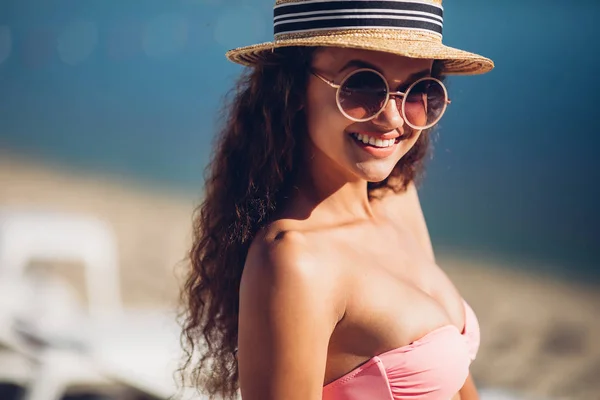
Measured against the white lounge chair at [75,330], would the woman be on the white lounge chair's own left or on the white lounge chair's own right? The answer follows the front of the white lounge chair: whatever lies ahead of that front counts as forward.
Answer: on the white lounge chair's own right

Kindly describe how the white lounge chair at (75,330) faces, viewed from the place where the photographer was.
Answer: facing to the right of the viewer

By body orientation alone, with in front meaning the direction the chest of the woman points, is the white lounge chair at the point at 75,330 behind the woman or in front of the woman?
behind
